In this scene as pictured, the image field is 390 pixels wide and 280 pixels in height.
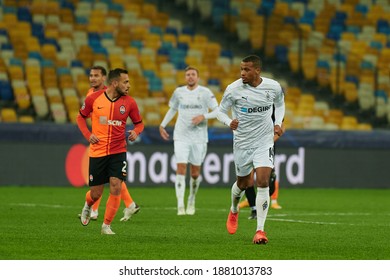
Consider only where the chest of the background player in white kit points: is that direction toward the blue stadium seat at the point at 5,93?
no

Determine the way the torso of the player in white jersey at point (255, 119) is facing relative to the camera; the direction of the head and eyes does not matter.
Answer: toward the camera

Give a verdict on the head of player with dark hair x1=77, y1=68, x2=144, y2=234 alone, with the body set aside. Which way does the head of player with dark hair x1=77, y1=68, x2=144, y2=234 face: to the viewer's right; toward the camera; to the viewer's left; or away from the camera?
to the viewer's right

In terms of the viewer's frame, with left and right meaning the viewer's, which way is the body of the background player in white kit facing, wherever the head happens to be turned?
facing the viewer

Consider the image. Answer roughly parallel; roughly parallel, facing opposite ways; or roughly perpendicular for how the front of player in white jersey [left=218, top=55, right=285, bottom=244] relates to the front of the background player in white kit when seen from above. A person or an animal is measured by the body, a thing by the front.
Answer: roughly parallel

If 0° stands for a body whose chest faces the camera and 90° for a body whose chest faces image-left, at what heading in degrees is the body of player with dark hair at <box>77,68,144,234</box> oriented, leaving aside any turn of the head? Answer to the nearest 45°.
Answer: approximately 0°

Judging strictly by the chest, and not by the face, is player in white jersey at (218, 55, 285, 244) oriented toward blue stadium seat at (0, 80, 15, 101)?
no

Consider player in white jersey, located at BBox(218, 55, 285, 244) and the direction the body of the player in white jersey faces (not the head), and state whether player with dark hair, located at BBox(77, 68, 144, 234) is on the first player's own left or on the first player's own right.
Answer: on the first player's own right

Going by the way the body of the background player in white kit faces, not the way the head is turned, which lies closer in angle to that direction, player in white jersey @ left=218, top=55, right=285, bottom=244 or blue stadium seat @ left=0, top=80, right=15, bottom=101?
the player in white jersey

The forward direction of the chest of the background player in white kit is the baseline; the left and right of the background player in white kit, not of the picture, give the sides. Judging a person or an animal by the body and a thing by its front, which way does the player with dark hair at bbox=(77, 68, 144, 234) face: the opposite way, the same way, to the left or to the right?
the same way

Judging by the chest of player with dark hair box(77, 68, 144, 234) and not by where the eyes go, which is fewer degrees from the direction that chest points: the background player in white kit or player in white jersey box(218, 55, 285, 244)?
the player in white jersey

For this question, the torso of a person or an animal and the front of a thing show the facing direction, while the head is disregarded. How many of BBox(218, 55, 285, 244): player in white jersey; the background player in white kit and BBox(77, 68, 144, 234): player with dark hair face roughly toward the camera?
3

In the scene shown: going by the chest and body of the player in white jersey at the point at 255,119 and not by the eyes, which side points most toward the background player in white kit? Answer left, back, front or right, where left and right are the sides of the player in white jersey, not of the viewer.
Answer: back

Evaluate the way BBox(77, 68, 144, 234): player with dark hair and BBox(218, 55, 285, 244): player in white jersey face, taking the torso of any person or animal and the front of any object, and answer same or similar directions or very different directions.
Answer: same or similar directions
